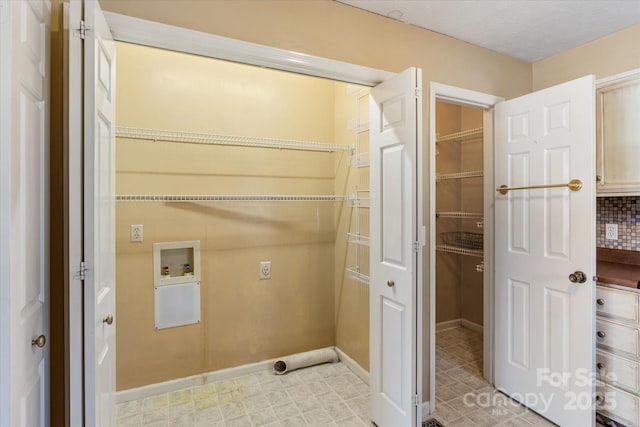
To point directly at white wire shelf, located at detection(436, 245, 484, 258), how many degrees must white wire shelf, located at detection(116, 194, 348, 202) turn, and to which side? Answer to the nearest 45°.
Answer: approximately 90° to its left

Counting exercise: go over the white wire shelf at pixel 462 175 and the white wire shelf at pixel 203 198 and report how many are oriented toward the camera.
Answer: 2

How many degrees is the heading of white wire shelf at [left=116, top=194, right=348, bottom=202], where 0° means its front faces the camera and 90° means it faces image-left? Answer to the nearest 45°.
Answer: approximately 0°

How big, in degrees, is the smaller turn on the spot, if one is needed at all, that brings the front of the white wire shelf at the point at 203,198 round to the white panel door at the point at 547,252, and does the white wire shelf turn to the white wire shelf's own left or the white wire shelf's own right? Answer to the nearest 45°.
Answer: approximately 90° to the white wire shelf's own left

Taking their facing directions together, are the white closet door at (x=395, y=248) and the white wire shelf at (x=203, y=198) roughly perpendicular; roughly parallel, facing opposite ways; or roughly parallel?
roughly perpendicular

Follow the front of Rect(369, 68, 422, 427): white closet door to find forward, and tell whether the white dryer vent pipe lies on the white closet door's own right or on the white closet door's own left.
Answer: on the white closet door's own right

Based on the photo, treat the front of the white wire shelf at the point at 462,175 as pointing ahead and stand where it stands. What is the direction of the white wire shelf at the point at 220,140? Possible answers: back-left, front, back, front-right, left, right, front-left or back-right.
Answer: front-right

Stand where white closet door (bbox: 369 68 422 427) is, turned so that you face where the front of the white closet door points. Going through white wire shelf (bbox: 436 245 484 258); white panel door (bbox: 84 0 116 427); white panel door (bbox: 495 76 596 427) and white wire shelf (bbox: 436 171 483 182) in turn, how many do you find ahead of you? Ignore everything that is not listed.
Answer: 1

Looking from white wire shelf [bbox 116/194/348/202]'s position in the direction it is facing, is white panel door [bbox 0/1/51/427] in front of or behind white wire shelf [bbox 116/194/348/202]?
in front

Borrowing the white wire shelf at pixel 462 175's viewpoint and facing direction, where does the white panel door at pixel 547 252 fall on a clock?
The white panel door is roughly at 11 o'clock from the white wire shelf.

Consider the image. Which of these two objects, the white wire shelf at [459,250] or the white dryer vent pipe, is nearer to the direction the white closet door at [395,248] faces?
the white dryer vent pipe
